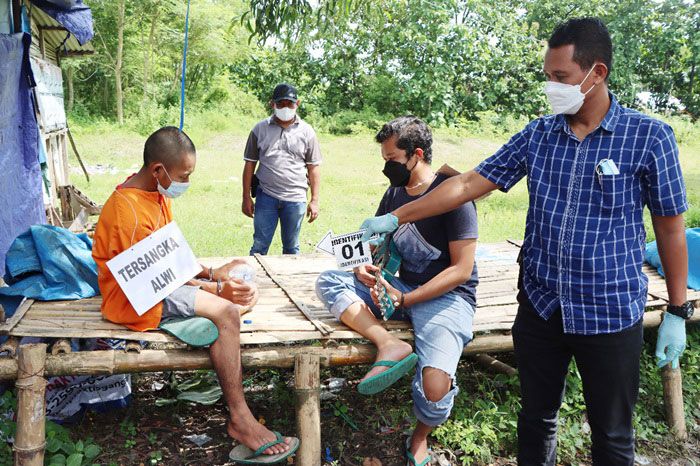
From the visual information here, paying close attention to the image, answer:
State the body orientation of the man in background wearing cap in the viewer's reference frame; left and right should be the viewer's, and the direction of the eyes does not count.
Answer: facing the viewer

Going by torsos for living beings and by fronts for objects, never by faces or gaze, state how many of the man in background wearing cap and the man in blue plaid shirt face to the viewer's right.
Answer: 0

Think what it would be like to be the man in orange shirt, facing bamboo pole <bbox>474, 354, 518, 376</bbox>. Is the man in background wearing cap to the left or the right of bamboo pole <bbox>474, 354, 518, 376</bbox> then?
left

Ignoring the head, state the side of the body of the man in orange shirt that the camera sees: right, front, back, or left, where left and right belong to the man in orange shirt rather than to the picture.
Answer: right

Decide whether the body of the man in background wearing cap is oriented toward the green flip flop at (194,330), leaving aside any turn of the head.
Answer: yes

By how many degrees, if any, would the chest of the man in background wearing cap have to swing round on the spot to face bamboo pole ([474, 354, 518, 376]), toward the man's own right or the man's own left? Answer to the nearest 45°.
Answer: approximately 45° to the man's own left

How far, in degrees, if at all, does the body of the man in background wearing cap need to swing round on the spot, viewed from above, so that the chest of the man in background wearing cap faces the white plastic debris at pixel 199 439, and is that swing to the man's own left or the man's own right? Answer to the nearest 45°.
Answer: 0° — they already face it

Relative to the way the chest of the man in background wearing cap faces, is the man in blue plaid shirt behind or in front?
in front

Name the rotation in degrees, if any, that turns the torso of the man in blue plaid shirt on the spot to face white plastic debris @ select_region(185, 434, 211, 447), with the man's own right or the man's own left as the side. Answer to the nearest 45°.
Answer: approximately 45° to the man's own right

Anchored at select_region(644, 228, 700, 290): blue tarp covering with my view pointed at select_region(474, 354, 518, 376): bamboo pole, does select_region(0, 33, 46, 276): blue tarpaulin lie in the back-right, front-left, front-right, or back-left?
front-right

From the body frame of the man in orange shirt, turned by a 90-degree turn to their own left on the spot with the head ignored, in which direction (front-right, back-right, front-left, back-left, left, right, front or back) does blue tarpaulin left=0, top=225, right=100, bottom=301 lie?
front-left

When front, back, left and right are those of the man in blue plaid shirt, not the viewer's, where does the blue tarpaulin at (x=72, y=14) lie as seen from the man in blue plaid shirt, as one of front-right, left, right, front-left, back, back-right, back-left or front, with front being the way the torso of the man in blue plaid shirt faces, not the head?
right

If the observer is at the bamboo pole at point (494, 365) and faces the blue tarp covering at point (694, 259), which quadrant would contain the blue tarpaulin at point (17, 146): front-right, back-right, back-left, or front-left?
back-left

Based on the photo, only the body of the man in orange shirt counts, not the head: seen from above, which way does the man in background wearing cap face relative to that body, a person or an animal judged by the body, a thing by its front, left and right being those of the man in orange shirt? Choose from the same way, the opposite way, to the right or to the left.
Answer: to the right
